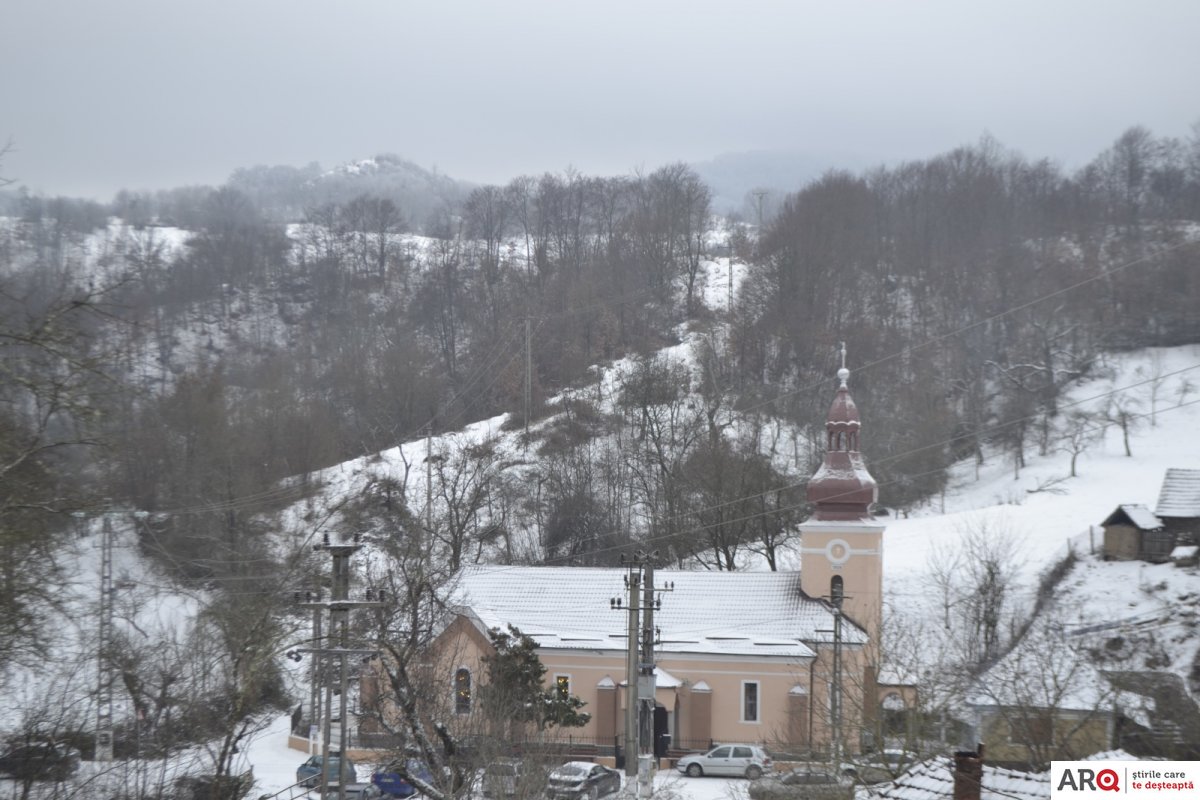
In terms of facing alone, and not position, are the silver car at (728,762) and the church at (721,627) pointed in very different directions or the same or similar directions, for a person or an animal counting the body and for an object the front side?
very different directions

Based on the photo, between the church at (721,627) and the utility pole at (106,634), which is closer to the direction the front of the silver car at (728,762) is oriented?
the utility pole

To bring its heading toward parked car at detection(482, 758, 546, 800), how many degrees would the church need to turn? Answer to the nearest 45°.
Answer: approximately 90° to its right

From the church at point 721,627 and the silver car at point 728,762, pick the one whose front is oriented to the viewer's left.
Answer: the silver car

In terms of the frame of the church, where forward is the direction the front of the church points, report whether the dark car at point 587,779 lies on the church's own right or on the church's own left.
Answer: on the church's own right

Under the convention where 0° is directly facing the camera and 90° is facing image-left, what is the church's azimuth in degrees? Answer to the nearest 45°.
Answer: approximately 270°

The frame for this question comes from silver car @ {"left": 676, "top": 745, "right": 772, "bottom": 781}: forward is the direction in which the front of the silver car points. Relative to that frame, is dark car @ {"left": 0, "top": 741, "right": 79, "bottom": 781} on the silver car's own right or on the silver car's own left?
on the silver car's own left

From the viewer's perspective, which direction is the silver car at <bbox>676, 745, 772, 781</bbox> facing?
to the viewer's left

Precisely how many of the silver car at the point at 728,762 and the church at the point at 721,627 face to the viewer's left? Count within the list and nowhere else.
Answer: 1
